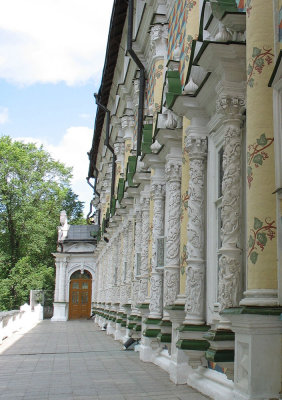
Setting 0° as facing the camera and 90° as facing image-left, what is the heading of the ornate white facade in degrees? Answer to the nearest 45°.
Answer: approximately 90°

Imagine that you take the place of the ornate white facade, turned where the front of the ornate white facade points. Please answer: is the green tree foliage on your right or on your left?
on your right
